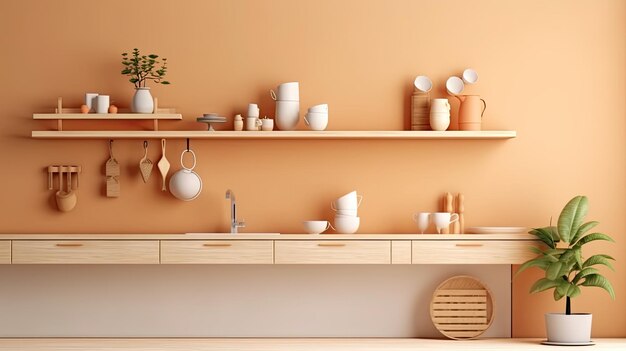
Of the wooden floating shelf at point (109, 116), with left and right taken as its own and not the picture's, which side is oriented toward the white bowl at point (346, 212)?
left

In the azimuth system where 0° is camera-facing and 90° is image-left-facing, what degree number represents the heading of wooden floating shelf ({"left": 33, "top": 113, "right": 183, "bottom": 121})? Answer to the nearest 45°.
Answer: approximately 0°

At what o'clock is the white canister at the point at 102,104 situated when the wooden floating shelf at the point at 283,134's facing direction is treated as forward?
The white canister is roughly at 3 o'clock from the wooden floating shelf.

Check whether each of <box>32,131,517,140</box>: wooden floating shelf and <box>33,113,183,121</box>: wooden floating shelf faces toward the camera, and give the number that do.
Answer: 2

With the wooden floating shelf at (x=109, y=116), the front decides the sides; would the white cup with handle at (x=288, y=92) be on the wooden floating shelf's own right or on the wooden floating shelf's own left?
on the wooden floating shelf's own left
